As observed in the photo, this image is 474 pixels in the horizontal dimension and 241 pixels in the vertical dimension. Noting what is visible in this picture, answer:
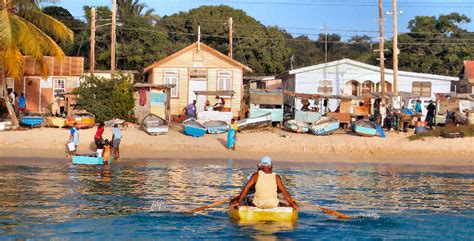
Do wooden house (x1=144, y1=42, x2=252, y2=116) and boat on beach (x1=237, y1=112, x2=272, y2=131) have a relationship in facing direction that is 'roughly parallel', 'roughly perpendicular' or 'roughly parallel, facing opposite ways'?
roughly perpendicular

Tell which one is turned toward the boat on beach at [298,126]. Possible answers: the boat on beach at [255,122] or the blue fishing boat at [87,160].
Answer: the boat on beach at [255,122]

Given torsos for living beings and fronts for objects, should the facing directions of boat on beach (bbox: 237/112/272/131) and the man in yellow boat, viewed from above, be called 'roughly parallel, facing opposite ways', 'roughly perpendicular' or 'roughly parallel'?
roughly perpendicular

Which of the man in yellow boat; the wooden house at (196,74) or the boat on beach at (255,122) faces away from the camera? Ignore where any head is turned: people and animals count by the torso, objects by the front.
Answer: the man in yellow boat

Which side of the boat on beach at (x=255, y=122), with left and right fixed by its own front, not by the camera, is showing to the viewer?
right

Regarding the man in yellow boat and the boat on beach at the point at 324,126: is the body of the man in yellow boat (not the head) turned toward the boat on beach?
yes

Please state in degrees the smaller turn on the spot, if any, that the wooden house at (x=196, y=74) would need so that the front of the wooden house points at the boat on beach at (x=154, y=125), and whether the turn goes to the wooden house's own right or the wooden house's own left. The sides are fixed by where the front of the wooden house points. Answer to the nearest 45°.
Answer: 0° — it already faces it

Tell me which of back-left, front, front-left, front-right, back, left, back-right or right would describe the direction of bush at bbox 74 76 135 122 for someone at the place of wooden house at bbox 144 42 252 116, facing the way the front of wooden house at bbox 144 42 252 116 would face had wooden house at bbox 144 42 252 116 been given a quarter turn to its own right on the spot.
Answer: front-left

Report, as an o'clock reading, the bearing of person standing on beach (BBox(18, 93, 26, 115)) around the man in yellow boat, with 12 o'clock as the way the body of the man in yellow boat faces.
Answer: The person standing on beach is roughly at 11 o'clock from the man in yellow boat.
